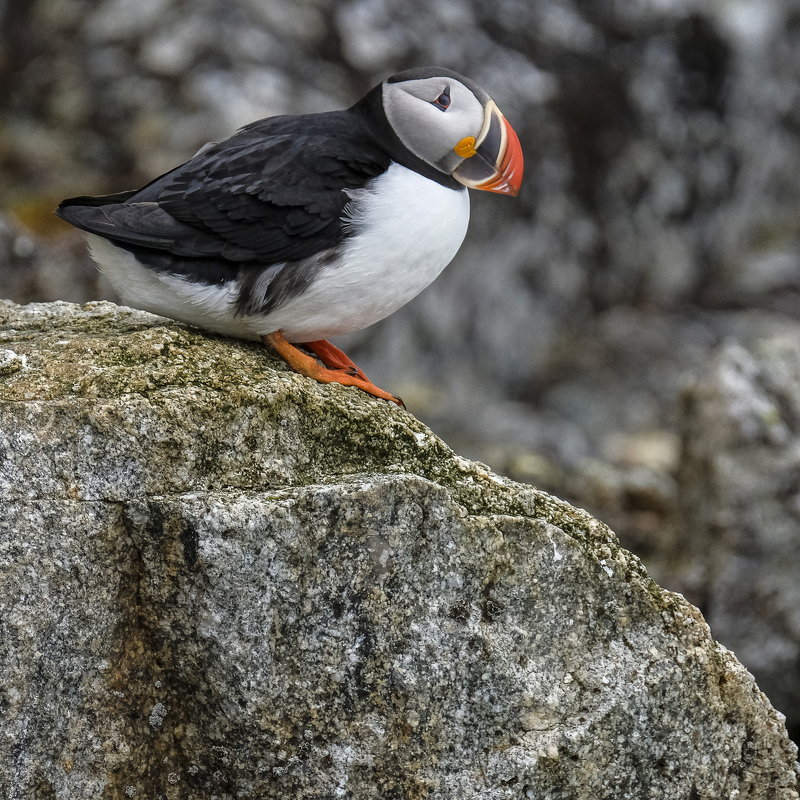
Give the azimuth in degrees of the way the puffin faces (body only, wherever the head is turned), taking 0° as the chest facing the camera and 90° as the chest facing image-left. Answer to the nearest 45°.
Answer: approximately 270°

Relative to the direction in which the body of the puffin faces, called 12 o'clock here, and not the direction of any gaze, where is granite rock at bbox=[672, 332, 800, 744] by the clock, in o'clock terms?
The granite rock is roughly at 11 o'clock from the puffin.
